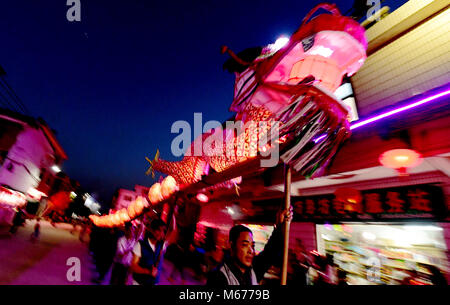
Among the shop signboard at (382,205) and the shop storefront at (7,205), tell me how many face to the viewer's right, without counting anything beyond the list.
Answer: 1

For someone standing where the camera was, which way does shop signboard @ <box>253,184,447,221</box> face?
facing the viewer and to the left of the viewer

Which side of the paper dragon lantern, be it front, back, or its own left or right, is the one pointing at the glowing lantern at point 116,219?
back

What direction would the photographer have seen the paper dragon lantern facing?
facing the viewer and to the right of the viewer

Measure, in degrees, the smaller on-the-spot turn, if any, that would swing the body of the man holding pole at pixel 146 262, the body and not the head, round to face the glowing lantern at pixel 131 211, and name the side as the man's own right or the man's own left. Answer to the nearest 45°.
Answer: approximately 135° to the man's own left

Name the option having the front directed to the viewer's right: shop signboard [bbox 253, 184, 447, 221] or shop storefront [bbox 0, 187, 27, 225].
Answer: the shop storefront

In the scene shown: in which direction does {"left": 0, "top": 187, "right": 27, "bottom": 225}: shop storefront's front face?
to the viewer's right

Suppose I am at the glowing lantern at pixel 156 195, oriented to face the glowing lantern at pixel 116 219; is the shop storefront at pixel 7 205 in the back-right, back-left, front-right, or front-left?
front-left

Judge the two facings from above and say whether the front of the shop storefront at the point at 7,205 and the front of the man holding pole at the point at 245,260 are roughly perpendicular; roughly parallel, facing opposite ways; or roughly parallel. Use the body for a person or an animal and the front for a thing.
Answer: roughly perpendicular

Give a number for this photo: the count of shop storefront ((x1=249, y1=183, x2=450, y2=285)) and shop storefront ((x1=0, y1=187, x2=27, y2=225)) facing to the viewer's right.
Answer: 1

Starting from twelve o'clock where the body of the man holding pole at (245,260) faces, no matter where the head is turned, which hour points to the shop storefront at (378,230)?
The shop storefront is roughly at 9 o'clock from the man holding pole.

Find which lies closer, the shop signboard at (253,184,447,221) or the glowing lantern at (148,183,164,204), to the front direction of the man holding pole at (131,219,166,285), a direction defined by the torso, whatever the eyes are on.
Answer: the shop signboard

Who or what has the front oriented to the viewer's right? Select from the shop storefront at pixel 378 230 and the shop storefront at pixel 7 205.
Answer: the shop storefront at pixel 7 205
